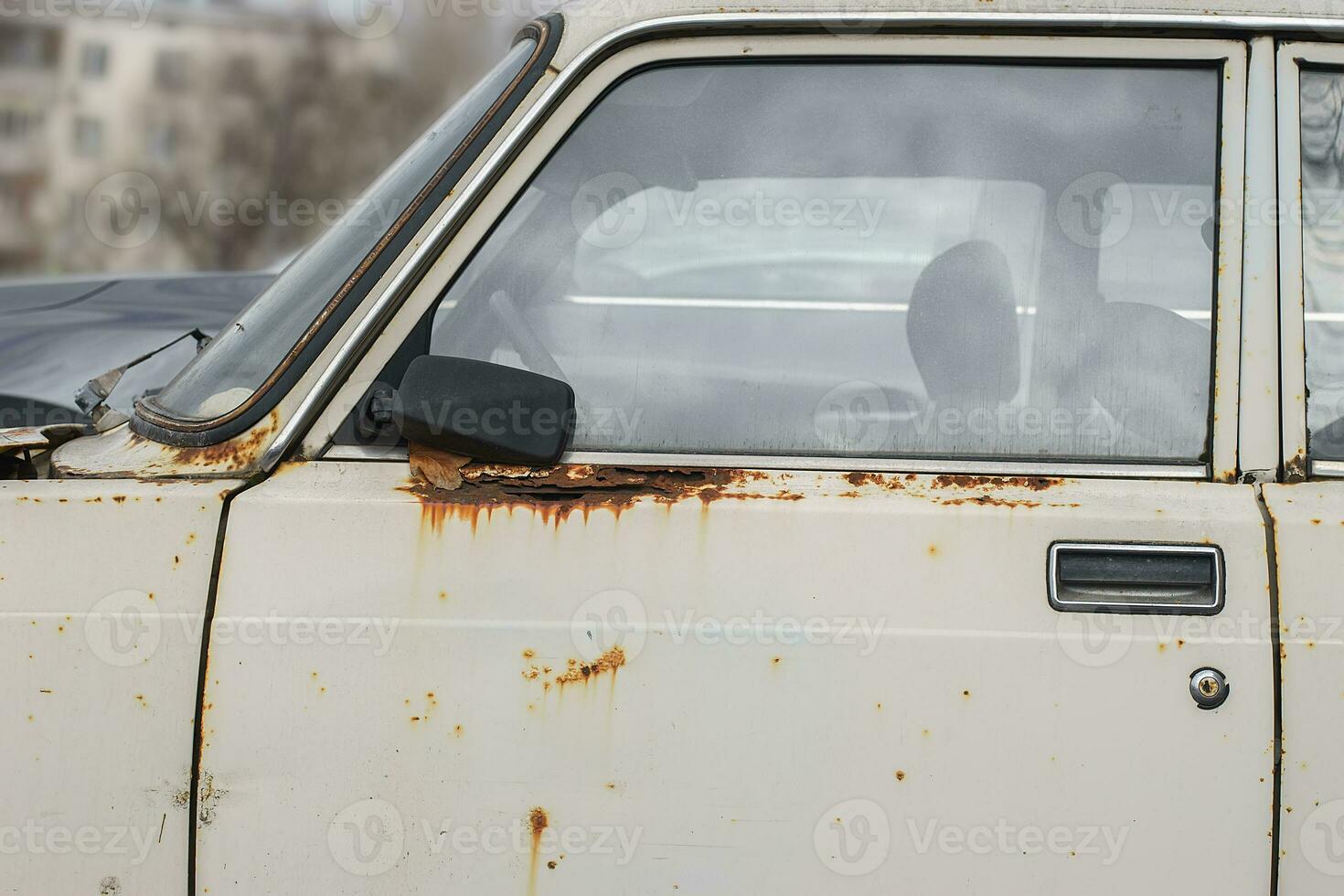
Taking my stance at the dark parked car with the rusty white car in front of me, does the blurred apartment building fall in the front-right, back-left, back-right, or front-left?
back-left

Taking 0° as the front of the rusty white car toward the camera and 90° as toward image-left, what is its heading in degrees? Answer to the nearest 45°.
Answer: approximately 90°

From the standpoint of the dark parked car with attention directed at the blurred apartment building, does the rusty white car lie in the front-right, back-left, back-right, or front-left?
back-right

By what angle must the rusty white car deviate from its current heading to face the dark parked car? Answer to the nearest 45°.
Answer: approximately 45° to its right

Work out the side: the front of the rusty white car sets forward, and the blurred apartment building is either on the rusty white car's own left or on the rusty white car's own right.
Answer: on the rusty white car's own right
